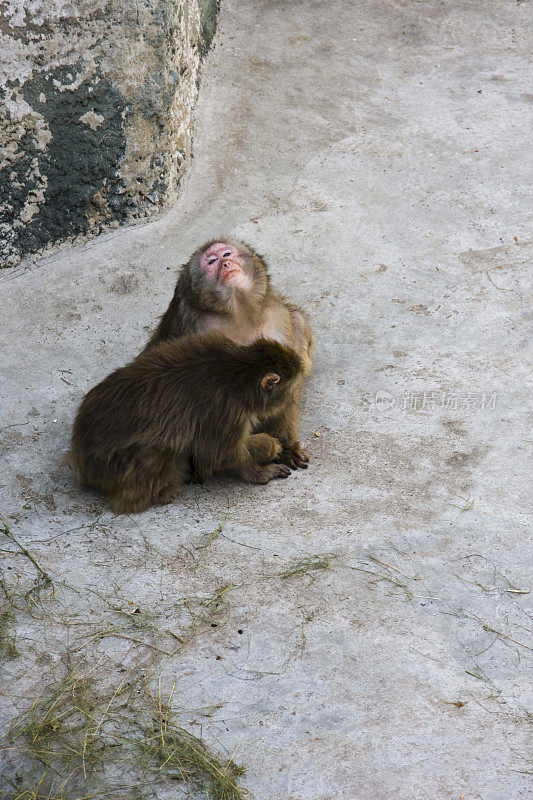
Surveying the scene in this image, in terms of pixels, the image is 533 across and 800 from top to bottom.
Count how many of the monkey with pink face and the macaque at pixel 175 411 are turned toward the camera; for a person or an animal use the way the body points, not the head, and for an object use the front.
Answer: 1

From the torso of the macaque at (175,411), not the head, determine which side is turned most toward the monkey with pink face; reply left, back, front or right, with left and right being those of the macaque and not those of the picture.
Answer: left

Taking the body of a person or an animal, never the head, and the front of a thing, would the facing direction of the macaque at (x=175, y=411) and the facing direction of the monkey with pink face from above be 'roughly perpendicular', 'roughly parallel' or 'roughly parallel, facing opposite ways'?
roughly perpendicular

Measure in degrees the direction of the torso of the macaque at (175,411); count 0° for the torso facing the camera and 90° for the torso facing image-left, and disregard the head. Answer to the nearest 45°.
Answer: approximately 270°

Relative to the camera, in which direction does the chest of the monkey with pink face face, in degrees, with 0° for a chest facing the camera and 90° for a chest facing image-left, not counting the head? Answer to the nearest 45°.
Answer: approximately 0°

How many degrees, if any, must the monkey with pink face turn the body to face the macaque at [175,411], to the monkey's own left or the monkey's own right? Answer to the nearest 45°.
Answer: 0° — it already faces it
